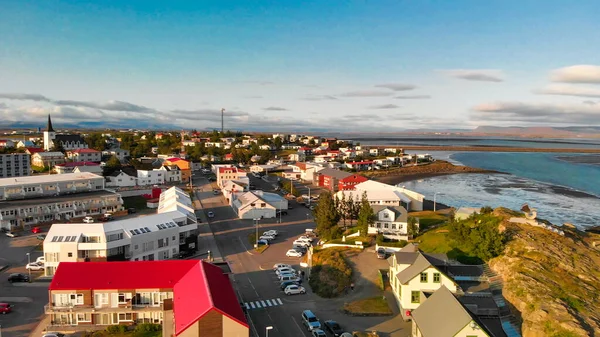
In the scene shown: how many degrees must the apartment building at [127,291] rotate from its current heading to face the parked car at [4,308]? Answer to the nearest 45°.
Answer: approximately 135° to its right

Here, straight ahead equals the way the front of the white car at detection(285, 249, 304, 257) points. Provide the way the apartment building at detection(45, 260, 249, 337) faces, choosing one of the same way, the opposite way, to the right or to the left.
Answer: to the left

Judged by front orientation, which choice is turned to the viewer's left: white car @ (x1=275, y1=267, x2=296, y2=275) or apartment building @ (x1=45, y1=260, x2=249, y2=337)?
the white car

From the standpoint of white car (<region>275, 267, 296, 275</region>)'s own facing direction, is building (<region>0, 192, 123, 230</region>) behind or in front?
in front

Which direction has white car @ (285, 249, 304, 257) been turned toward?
to the viewer's left

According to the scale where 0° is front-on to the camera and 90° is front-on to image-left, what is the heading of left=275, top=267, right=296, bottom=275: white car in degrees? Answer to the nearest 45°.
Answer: approximately 90°

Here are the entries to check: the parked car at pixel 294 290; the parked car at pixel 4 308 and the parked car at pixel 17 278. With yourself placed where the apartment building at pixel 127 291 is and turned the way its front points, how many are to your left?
1

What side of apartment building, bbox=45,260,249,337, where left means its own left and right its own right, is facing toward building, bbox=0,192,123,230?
back

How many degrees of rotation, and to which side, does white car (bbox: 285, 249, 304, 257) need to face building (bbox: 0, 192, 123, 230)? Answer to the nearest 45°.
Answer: approximately 45° to its right

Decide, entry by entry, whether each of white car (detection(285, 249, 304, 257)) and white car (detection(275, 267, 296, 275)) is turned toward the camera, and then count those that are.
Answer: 0

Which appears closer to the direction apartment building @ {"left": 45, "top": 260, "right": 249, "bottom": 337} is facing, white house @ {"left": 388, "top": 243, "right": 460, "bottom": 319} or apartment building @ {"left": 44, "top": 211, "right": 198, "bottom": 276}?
the white house
